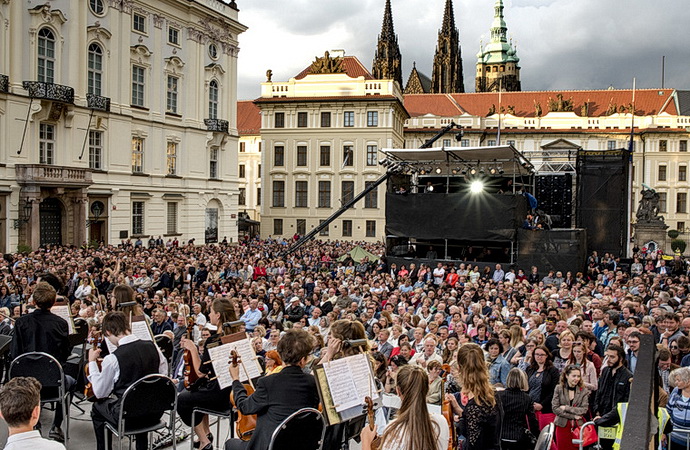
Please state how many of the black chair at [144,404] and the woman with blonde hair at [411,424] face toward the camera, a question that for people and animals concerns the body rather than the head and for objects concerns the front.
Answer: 0

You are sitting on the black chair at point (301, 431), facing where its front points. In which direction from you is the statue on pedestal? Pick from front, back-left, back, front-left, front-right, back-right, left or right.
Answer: right

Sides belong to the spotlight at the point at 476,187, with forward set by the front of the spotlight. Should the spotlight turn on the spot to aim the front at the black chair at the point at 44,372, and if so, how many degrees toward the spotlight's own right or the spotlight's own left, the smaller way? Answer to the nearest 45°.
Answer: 0° — it already faces it

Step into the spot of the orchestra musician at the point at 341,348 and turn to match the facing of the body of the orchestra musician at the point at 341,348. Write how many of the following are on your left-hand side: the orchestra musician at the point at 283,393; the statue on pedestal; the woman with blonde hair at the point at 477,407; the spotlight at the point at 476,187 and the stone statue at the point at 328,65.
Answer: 1

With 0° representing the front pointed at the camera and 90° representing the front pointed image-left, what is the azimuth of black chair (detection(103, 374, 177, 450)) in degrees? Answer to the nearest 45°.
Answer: approximately 135°

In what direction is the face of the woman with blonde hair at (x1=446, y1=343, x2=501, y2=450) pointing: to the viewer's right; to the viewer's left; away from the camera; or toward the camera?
away from the camera

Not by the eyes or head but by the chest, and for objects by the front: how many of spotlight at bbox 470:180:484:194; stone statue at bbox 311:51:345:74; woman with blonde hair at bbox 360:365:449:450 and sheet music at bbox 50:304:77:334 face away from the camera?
1

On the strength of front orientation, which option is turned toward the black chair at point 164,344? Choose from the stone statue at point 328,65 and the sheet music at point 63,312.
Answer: the stone statue

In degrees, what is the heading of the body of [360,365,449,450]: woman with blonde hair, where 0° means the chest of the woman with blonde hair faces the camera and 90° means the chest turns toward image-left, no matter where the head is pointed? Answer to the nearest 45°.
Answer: approximately 180°

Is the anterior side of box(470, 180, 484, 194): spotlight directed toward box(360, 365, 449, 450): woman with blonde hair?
yes

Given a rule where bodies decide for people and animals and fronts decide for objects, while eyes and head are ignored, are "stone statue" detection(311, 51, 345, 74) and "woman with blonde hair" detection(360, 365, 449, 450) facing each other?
yes

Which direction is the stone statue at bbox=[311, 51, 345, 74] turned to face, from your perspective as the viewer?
facing the viewer

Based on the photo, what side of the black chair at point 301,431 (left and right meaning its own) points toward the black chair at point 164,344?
front
